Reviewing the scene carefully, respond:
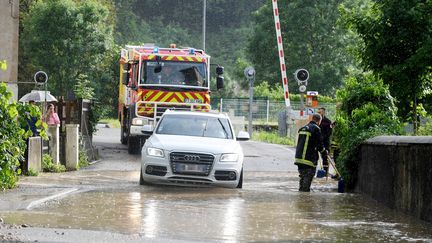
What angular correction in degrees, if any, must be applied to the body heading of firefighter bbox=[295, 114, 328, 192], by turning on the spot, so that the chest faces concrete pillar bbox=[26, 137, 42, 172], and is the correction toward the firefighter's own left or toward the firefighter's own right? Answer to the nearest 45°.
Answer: approximately 135° to the firefighter's own left

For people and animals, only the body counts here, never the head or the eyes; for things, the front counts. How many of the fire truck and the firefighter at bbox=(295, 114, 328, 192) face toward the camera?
1

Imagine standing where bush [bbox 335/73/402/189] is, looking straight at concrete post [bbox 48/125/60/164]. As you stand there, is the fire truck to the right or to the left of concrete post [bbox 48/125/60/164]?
right

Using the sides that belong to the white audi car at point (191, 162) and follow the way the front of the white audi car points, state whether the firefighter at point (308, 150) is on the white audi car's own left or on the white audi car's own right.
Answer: on the white audi car's own left

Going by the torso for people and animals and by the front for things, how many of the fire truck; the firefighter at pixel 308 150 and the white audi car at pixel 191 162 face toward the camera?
2

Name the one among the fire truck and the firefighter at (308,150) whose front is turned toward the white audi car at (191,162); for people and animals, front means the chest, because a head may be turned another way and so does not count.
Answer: the fire truck

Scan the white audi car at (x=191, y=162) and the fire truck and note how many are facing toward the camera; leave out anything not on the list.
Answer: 2

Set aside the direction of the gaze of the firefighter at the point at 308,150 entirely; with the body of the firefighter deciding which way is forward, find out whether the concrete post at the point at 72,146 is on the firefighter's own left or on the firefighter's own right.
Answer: on the firefighter's own left

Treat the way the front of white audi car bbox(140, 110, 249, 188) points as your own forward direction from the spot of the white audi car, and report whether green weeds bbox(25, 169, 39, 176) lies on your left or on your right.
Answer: on your right

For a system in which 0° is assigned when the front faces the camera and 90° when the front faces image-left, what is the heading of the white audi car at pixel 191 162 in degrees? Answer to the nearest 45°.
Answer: approximately 0°
